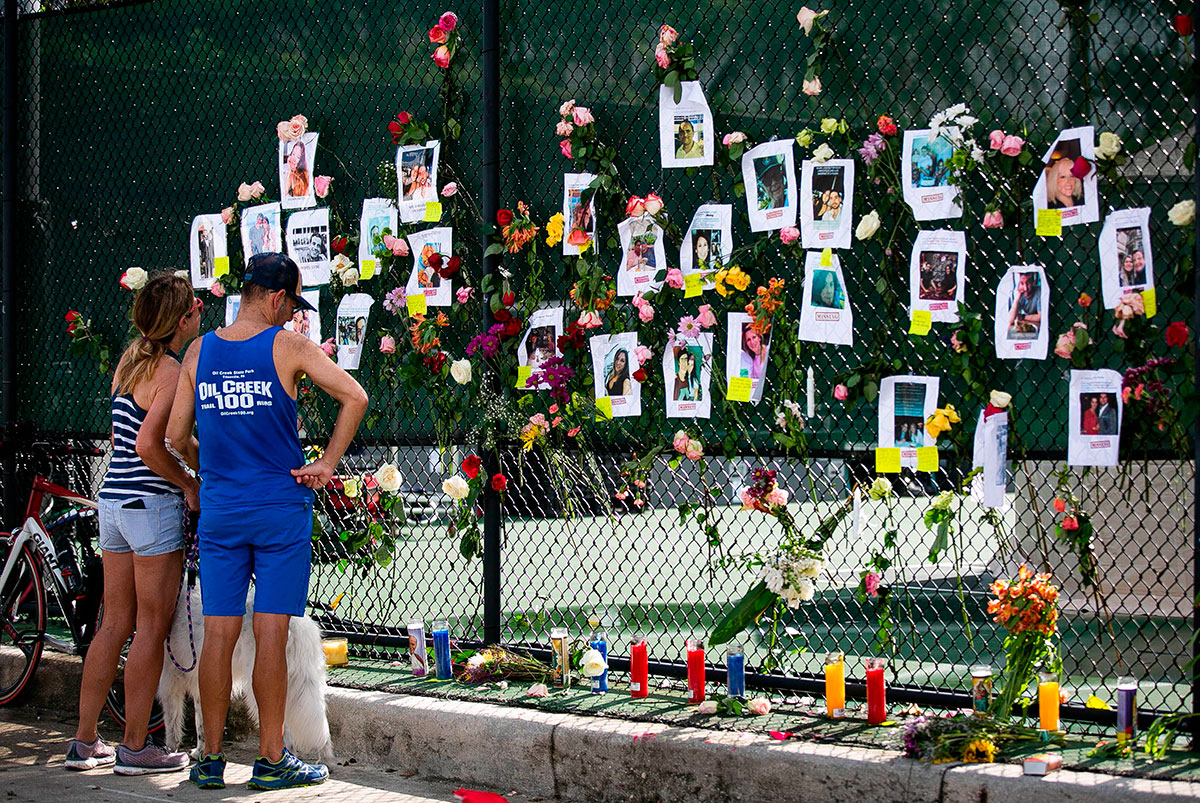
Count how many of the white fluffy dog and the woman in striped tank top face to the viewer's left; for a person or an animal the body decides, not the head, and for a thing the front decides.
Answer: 1

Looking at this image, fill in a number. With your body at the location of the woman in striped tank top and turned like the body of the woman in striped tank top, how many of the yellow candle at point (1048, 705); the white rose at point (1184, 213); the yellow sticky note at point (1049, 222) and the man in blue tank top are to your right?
4

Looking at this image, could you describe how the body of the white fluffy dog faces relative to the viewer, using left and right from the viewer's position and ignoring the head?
facing to the left of the viewer

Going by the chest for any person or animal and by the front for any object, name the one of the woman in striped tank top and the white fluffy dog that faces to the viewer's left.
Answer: the white fluffy dog

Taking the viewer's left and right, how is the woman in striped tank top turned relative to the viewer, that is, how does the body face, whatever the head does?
facing away from the viewer and to the right of the viewer

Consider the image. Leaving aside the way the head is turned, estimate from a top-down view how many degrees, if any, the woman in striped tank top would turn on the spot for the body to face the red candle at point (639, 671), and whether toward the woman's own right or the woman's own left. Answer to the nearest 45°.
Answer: approximately 45° to the woman's own right

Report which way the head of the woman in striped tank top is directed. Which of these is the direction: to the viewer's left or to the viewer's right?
to the viewer's right

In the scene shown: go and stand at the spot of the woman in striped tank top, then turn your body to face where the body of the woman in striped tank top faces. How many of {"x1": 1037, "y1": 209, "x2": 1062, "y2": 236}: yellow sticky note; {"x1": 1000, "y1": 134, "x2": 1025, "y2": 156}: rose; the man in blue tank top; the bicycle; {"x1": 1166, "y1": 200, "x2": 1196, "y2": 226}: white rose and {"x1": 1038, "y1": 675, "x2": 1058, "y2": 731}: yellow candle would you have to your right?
5

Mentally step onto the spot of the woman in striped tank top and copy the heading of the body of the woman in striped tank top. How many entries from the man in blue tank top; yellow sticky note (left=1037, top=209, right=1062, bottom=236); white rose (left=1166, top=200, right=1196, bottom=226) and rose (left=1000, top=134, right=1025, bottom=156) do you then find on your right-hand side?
4

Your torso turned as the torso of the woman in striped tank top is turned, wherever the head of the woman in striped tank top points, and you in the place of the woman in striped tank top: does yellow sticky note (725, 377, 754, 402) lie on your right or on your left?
on your right

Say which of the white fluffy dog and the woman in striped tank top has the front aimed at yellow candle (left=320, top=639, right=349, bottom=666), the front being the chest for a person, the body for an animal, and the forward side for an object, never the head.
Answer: the woman in striped tank top

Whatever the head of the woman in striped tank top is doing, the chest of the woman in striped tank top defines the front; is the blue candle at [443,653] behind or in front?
in front

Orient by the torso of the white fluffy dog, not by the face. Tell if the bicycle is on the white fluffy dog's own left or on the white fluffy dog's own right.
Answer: on the white fluffy dog's own right
